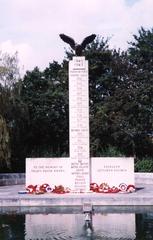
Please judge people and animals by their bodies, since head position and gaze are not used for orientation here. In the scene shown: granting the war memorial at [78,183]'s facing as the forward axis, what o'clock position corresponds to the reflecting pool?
The reflecting pool is roughly at 12 o'clock from the war memorial.

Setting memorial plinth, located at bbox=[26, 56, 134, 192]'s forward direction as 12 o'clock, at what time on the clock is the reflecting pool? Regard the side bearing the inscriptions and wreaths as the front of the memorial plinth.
The reflecting pool is roughly at 12 o'clock from the memorial plinth.

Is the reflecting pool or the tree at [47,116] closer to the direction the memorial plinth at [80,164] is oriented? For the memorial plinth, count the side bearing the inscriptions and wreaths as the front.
the reflecting pool

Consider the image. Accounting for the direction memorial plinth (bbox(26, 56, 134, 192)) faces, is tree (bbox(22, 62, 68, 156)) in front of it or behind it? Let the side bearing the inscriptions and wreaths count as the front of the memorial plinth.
behind

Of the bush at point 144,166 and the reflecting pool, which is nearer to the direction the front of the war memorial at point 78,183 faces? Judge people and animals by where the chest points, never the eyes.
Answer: the reflecting pool

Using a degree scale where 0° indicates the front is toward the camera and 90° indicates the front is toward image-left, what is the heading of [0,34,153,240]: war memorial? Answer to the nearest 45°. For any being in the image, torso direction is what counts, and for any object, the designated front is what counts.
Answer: approximately 0°

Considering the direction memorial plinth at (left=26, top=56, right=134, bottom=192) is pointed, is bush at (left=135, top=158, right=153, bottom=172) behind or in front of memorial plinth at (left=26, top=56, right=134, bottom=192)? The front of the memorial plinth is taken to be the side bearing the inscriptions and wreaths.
behind

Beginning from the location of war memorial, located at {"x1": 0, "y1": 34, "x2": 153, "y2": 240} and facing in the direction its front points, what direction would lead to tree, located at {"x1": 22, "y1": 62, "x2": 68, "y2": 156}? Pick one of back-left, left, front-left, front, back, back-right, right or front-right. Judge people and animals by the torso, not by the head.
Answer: back
